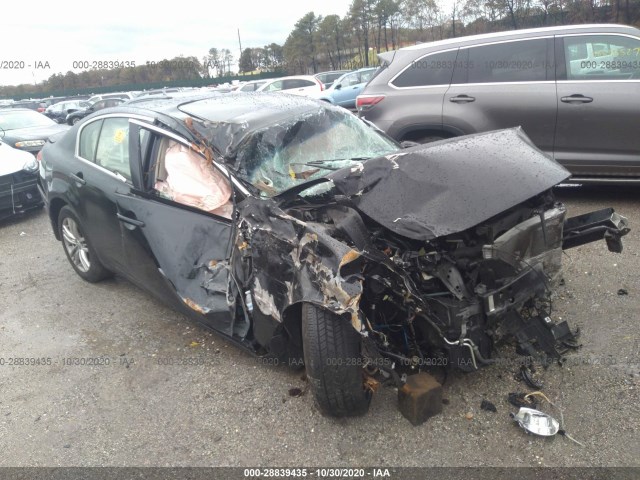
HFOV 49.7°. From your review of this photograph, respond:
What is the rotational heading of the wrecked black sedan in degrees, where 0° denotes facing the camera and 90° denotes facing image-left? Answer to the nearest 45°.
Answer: approximately 315°

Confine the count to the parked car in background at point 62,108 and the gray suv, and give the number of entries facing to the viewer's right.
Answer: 1

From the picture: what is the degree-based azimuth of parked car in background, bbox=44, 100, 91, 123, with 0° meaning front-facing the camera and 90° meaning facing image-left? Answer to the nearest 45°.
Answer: approximately 45°

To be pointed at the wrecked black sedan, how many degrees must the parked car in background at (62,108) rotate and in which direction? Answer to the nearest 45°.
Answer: approximately 45° to its left

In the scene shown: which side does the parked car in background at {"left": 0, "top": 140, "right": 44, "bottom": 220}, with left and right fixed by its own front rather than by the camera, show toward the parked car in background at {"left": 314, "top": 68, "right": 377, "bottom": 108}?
left

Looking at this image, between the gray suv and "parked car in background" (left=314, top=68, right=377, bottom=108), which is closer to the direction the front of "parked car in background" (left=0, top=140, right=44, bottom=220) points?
the gray suv

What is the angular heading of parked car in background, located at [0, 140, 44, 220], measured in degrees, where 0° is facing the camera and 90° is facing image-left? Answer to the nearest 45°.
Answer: approximately 315°

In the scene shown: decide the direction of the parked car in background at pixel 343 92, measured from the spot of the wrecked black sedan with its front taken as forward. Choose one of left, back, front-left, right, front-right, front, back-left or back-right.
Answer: back-left

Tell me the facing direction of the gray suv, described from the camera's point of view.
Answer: facing to the right of the viewer

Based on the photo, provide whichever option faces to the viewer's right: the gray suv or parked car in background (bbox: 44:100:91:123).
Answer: the gray suv
